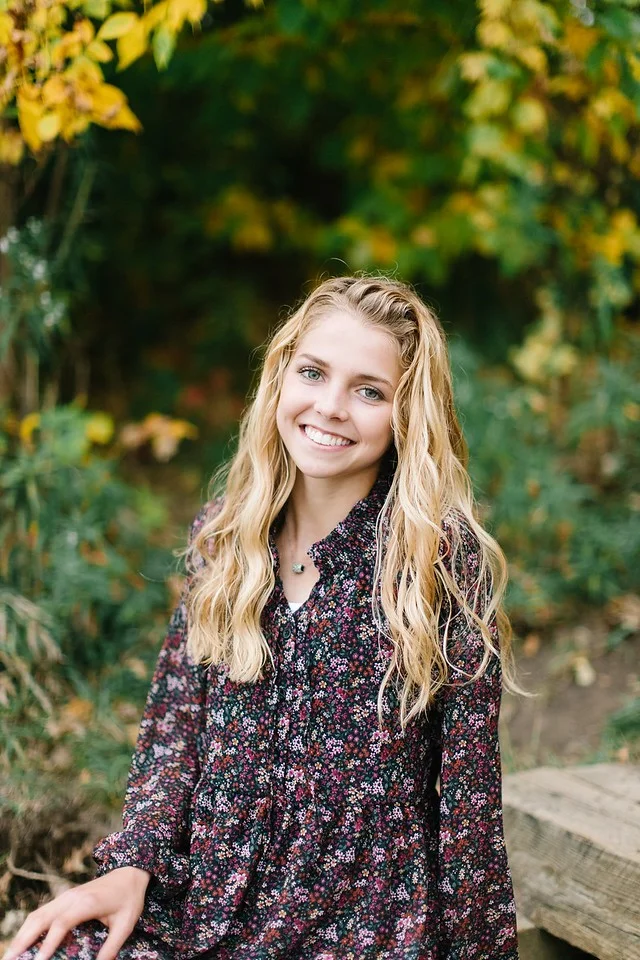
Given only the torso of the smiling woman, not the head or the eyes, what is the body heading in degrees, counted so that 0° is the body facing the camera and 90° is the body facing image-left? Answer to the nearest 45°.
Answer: approximately 45°

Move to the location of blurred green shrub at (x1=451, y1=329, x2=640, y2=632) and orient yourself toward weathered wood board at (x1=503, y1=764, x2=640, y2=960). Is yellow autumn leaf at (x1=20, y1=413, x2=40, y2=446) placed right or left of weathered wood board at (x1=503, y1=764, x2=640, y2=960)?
right

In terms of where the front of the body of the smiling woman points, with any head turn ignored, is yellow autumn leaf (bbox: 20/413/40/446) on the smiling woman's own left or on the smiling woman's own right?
on the smiling woman's own right
